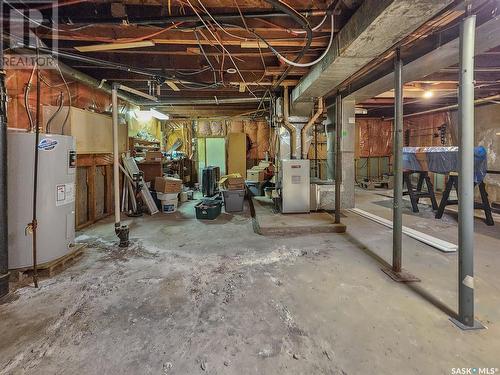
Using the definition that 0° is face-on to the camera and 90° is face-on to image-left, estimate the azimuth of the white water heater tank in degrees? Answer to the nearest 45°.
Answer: approximately 315°

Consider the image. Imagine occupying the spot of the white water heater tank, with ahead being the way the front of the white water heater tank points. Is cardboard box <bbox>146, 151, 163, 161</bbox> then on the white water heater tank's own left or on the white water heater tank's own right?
on the white water heater tank's own left

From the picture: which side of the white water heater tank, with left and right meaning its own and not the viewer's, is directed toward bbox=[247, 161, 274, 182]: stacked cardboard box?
left

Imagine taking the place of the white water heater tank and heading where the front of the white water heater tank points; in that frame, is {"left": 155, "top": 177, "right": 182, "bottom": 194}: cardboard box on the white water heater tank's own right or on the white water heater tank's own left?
on the white water heater tank's own left

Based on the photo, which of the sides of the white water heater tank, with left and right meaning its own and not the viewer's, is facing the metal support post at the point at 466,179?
front

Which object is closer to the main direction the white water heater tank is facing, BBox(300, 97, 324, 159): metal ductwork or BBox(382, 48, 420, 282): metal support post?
the metal support post

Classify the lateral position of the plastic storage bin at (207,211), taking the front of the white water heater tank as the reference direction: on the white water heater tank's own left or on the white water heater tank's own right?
on the white water heater tank's own left
